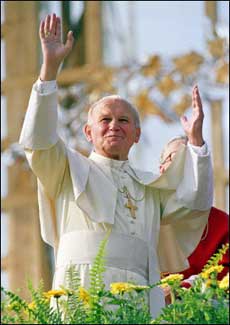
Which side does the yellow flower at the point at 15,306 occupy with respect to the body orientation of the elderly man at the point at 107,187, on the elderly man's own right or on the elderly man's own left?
on the elderly man's own right

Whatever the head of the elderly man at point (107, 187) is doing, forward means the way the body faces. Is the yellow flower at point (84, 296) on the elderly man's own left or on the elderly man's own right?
on the elderly man's own right

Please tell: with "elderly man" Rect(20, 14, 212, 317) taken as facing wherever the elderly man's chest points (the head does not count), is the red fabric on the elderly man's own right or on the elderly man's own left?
on the elderly man's own left

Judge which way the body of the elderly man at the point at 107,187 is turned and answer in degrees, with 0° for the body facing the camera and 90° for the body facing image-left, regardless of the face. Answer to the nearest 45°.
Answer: approximately 315°

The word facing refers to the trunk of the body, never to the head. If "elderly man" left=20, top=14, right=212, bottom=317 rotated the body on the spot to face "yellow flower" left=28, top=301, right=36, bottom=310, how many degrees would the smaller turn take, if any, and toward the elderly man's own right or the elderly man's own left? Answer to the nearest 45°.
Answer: approximately 45° to the elderly man's own right
